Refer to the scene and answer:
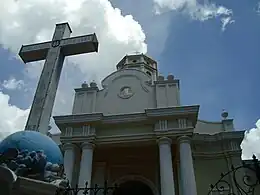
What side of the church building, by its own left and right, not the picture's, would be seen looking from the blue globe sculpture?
front

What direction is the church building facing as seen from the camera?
toward the camera

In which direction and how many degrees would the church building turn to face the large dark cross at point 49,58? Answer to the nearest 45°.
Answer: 0° — it already faces it
